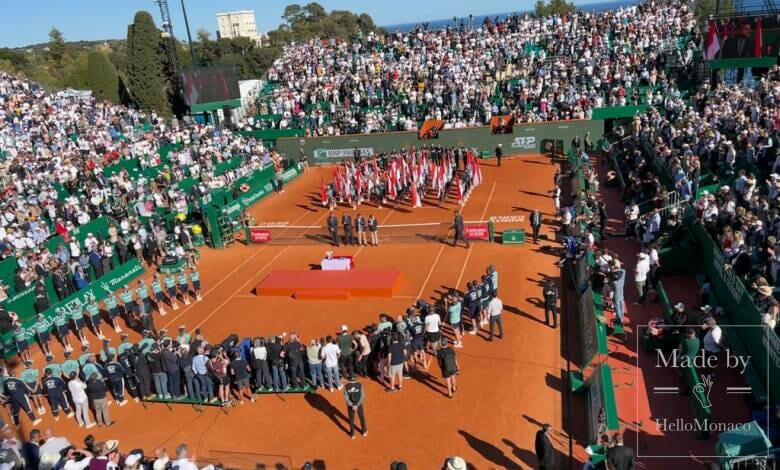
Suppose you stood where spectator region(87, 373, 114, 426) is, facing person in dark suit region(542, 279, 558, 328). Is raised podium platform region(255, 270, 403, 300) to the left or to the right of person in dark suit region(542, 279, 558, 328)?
left

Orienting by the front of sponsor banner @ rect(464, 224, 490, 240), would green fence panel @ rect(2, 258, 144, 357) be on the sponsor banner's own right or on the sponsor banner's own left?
on the sponsor banner's own right

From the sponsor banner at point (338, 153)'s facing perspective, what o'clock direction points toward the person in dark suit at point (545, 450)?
The person in dark suit is roughly at 12 o'clock from the sponsor banner.

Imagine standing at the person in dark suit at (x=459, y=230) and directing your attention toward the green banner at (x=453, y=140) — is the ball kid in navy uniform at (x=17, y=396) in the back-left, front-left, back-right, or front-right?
back-left

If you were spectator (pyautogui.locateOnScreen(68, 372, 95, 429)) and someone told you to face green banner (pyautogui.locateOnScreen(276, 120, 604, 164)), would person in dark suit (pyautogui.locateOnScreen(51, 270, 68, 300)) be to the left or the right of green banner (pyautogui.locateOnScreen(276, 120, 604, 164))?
left

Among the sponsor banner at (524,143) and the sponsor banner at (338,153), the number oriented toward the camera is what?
2

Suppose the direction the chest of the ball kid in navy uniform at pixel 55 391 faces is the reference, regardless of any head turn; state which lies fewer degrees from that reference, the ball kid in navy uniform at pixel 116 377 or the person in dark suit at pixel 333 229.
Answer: the person in dark suit

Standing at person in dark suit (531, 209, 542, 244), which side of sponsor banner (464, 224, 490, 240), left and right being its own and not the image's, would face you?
left

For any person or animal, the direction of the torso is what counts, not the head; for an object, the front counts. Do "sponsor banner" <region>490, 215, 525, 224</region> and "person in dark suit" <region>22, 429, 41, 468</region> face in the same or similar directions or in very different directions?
very different directions
